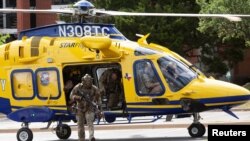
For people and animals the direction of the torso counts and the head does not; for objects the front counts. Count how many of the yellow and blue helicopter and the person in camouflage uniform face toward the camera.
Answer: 1

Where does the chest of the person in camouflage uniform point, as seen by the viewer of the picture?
toward the camera

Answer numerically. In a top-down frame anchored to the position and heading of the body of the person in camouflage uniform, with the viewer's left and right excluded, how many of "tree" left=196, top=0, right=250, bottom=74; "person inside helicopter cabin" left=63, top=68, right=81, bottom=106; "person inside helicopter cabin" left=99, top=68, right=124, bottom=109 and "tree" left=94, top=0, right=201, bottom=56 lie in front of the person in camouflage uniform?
0

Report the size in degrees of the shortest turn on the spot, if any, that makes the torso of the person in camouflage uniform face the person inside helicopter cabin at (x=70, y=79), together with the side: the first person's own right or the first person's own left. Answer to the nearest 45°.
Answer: approximately 180°

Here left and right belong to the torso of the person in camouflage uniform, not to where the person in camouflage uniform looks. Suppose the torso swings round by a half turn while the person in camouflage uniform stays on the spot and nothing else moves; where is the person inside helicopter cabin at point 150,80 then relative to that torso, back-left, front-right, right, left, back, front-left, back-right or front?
front-right

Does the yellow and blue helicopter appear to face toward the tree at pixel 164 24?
no

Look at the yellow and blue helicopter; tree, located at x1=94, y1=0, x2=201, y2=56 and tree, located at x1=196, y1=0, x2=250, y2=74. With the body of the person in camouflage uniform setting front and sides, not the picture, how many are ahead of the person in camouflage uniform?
0

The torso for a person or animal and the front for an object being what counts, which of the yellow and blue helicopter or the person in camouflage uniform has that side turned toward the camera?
the person in camouflage uniform

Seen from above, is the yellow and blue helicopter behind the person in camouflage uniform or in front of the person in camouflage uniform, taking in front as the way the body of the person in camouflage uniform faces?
behind

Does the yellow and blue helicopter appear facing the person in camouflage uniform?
no

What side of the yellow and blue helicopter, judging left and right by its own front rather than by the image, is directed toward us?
right

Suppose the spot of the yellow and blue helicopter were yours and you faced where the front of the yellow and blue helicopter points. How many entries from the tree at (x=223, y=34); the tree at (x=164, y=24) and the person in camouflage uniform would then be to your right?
1
